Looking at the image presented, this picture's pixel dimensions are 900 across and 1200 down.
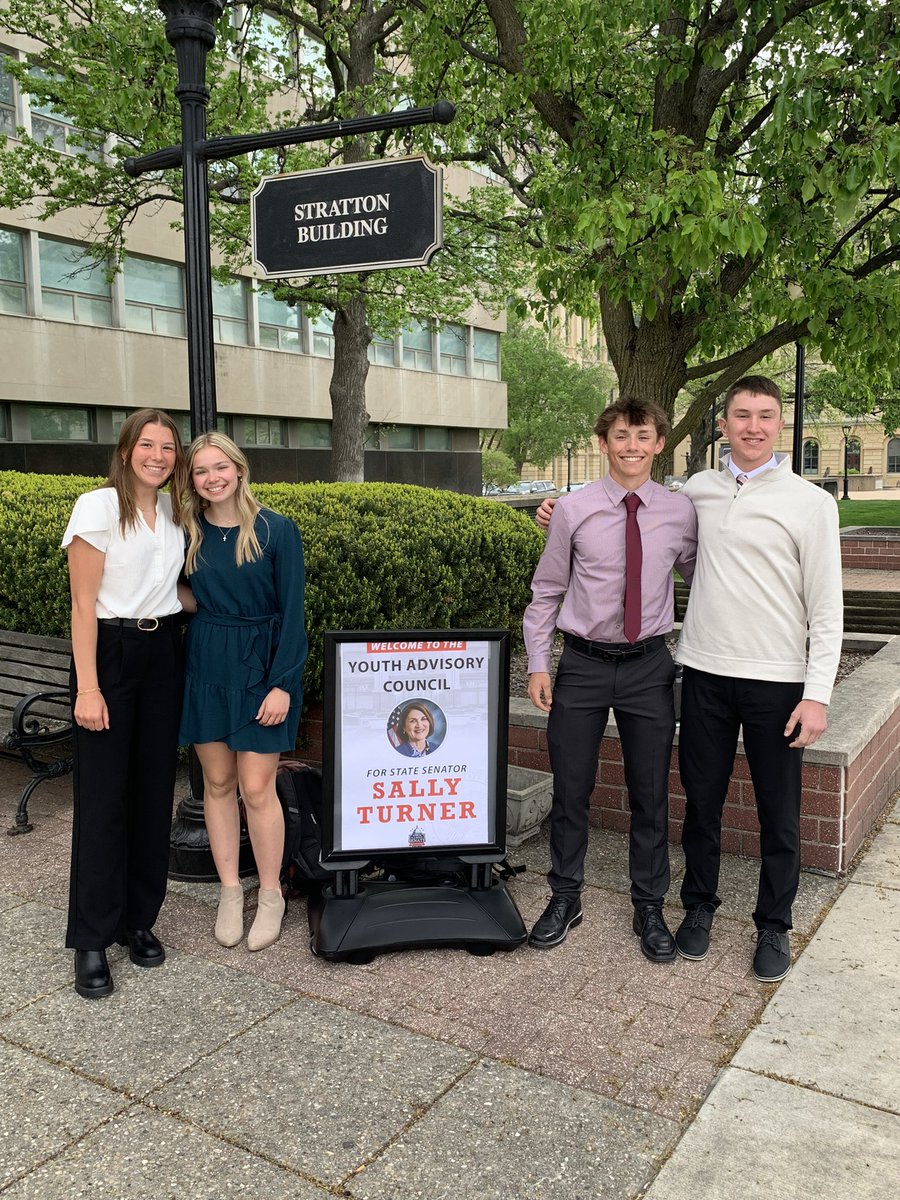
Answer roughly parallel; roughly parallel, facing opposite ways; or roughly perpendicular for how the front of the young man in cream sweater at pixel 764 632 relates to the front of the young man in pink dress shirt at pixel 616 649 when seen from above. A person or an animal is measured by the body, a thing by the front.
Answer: roughly parallel

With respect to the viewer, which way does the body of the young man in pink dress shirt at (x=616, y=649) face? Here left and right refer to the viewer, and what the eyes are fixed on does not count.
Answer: facing the viewer

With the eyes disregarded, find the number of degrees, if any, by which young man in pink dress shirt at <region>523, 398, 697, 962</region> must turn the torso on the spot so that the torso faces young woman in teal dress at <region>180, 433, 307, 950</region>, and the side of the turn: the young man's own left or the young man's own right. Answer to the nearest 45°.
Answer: approximately 90° to the young man's own right

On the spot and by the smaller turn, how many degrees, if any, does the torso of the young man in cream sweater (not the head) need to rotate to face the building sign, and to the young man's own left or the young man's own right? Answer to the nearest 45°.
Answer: approximately 90° to the young man's own right

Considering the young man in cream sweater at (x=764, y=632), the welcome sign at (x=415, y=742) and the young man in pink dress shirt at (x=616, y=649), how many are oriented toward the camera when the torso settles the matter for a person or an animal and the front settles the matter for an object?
3

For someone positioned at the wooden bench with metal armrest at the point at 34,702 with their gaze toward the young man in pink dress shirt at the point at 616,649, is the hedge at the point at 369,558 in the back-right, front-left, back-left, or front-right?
front-left

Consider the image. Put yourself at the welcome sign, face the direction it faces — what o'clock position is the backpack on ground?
The backpack on ground is roughly at 4 o'clock from the welcome sign.

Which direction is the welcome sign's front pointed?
toward the camera

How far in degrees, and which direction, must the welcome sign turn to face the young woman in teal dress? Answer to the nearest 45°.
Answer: approximately 90° to its right

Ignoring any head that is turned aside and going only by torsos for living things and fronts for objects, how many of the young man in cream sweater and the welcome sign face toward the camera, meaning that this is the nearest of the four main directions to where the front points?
2

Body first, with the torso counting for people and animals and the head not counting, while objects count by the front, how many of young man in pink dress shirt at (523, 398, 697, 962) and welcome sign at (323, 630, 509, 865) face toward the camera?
2

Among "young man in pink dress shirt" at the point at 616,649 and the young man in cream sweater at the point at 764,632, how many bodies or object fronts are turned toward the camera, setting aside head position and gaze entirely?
2

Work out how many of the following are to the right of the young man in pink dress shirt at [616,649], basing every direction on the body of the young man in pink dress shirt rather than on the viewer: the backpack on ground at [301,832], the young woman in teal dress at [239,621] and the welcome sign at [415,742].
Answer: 3

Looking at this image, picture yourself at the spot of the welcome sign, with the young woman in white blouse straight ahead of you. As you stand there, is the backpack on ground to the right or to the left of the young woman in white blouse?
right

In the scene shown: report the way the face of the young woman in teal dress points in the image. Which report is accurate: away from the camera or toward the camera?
toward the camera
